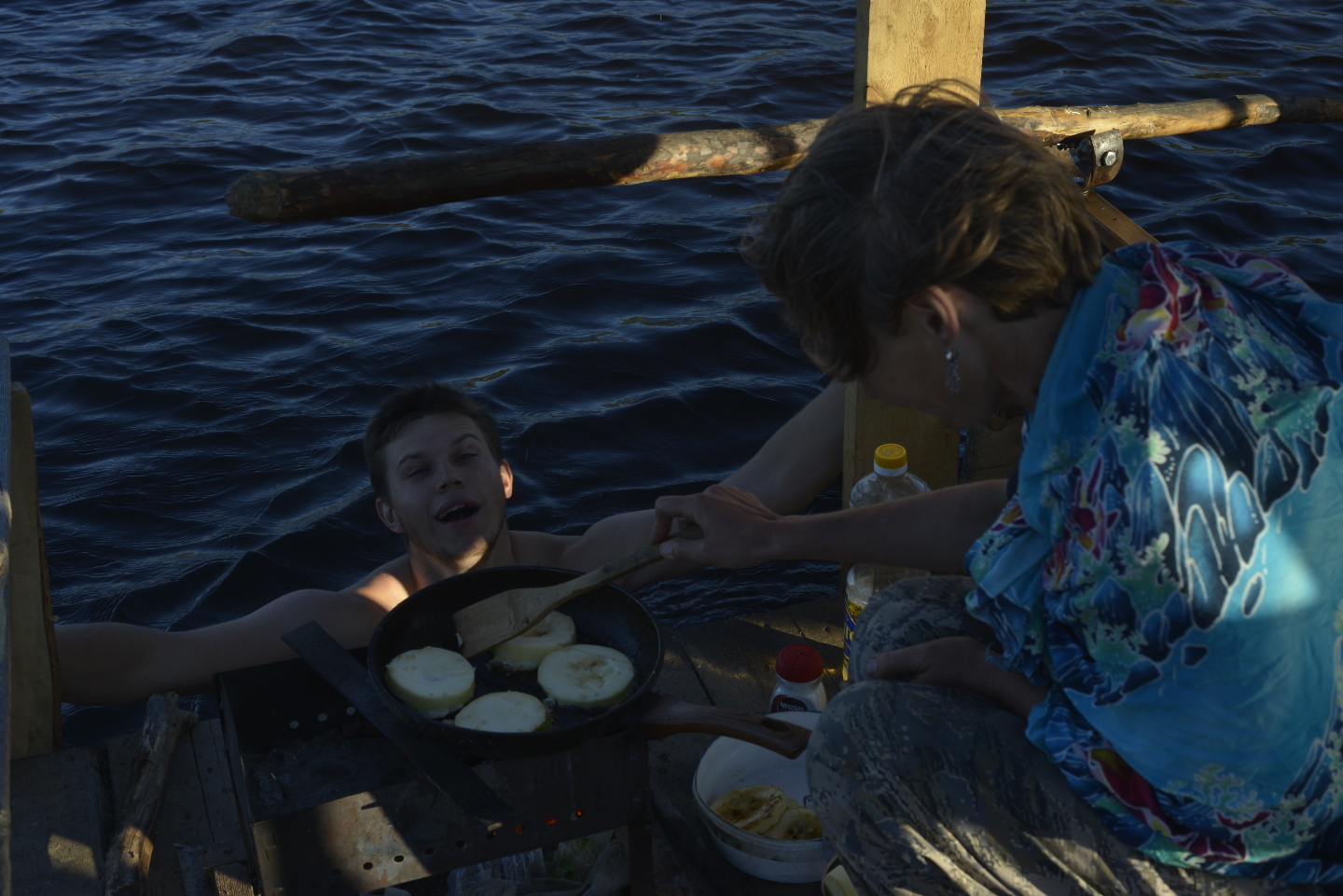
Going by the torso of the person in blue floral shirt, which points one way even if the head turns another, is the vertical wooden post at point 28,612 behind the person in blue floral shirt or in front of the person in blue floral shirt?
in front

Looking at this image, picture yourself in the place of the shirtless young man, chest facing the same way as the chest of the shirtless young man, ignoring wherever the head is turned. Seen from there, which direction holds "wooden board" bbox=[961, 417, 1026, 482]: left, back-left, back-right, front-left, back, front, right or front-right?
left

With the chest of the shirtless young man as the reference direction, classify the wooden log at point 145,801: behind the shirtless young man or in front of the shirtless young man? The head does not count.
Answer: in front

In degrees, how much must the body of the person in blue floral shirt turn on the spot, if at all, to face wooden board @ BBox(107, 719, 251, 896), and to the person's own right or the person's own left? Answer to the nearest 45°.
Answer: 0° — they already face it

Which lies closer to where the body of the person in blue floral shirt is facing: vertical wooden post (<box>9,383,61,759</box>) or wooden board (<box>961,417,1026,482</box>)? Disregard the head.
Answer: the vertical wooden post

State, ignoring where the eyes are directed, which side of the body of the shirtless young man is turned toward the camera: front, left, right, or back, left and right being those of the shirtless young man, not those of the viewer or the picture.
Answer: front

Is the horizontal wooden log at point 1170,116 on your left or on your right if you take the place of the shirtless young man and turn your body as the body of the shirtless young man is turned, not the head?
on your left

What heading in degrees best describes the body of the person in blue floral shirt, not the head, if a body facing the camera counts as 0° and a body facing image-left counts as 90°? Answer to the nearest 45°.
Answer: approximately 90°

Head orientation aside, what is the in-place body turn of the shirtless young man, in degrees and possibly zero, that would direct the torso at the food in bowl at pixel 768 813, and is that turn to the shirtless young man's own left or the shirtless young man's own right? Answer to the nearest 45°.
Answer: approximately 45° to the shirtless young man's own left
